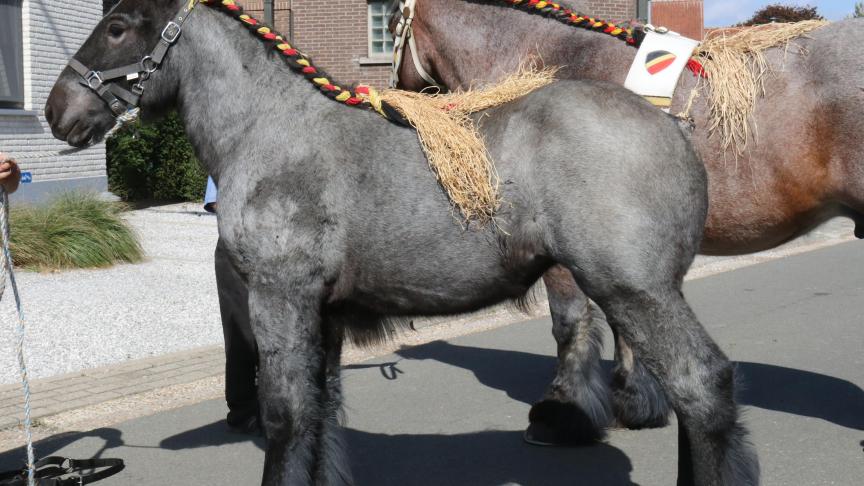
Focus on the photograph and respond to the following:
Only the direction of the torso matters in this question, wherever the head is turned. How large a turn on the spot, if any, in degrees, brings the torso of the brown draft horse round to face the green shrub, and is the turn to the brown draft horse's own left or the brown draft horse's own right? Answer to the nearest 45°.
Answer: approximately 45° to the brown draft horse's own right

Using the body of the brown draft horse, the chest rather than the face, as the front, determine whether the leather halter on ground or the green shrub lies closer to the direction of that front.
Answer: the leather halter on ground

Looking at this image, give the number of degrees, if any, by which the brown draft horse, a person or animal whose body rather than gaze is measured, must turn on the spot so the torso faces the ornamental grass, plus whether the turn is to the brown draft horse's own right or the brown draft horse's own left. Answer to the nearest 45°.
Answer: approximately 45° to the brown draft horse's own right

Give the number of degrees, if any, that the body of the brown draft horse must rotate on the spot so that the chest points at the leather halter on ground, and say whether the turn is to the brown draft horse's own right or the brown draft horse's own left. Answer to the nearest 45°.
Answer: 0° — it already faces it

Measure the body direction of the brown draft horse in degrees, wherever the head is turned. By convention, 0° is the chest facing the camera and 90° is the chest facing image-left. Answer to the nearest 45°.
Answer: approximately 90°
